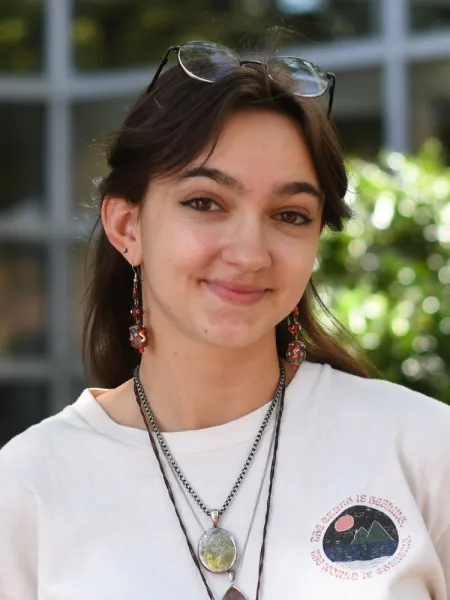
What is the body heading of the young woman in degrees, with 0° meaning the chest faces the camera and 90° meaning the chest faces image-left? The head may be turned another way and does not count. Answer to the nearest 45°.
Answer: approximately 0°

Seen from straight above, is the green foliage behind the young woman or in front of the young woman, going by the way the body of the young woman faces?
behind
